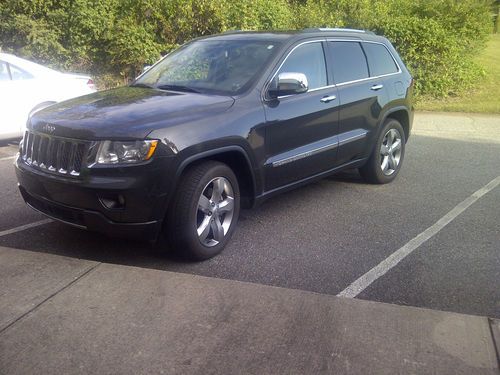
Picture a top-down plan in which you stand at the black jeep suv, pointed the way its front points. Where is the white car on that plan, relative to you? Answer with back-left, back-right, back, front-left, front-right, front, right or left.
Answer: right
